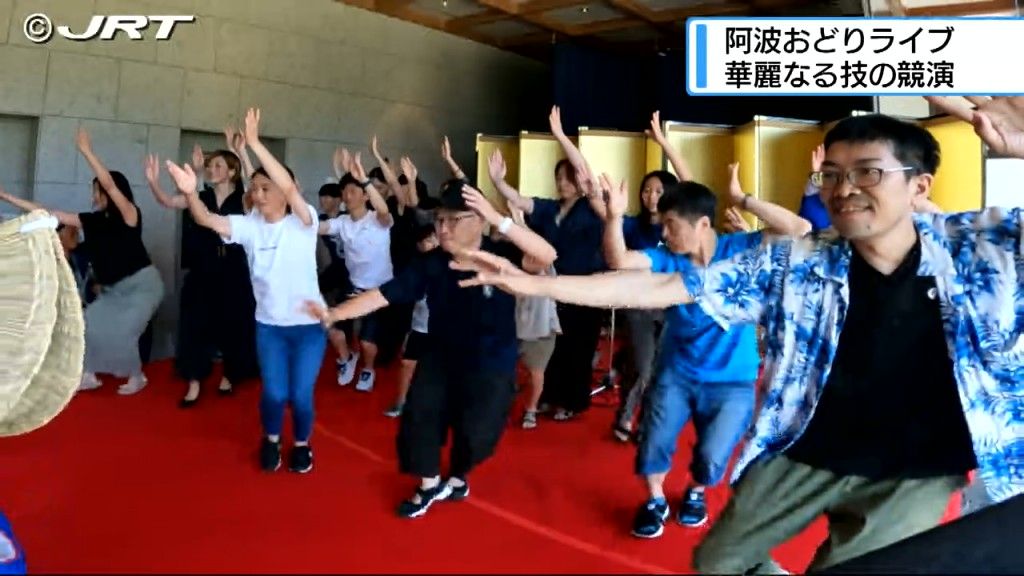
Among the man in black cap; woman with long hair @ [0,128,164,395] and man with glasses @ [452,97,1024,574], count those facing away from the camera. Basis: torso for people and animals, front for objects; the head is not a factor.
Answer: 0

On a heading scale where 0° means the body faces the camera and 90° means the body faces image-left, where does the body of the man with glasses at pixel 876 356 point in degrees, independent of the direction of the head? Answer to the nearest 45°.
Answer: approximately 45°

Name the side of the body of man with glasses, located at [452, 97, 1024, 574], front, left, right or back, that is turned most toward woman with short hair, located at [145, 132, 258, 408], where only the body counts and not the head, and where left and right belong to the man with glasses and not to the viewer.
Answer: right

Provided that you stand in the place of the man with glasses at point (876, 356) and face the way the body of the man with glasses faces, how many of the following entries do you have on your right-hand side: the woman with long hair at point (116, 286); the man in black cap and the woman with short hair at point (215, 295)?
3

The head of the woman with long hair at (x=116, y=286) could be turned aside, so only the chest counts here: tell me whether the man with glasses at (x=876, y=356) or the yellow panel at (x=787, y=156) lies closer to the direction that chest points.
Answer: the man with glasses

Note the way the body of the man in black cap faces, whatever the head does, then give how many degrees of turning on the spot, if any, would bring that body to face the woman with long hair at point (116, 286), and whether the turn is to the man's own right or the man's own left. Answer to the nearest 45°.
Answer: approximately 90° to the man's own right

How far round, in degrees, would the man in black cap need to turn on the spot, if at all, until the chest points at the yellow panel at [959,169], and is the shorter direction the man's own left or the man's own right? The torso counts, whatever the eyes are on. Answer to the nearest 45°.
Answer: approximately 180°

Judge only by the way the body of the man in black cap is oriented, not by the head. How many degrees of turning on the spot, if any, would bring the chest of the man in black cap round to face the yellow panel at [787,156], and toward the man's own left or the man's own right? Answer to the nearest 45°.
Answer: approximately 180°

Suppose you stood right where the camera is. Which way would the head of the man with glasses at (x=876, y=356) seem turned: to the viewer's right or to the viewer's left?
to the viewer's left

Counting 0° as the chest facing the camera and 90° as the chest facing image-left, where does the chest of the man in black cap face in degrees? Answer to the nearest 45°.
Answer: approximately 45°

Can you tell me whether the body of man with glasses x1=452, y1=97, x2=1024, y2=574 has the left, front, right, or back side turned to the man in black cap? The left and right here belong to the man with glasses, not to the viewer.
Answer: right
